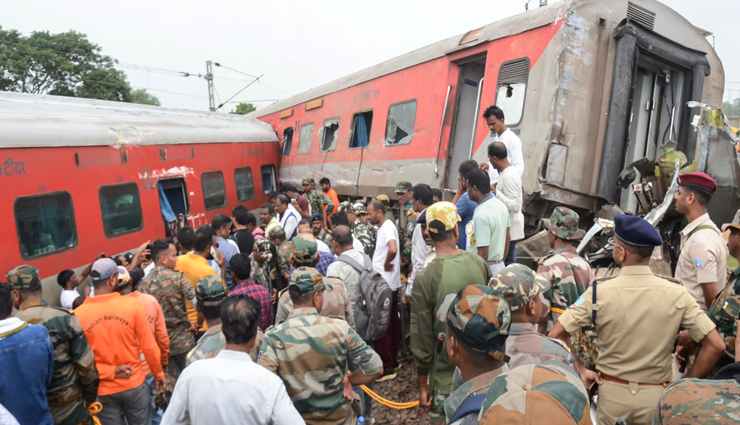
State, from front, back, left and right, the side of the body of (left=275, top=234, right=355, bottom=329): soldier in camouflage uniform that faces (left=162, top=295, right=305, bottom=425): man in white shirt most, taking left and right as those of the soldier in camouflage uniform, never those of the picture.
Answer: back

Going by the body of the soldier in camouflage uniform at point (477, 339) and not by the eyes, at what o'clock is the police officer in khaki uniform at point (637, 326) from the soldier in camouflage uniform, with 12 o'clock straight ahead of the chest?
The police officer in khaki uniform is roughly at 3 o'clock from the soldier in camouflage uniform.

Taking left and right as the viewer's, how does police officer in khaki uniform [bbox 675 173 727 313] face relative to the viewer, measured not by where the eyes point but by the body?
facing to the left of the viewer

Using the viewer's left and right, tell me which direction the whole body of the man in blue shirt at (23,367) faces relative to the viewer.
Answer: facing away from the viewer

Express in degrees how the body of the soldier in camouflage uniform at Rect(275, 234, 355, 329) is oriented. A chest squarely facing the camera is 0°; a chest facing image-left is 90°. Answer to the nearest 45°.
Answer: approximately 180°

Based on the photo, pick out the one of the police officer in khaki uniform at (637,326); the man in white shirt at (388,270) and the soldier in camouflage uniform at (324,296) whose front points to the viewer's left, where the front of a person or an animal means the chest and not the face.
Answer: the man in white shirt

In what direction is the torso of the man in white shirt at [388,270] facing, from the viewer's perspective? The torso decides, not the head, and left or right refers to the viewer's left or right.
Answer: facing to the left of the viewer

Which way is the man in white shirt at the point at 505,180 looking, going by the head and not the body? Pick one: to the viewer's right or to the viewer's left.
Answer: to the viewer's left

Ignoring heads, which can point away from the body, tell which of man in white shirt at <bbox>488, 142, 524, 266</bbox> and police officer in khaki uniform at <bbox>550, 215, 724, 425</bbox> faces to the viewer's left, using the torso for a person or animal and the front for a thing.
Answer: the man in white shirt
